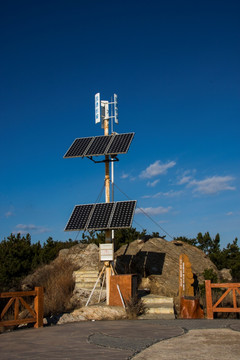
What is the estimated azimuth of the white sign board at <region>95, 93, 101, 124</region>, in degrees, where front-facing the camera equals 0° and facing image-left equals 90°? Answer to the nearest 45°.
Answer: approximately 45°

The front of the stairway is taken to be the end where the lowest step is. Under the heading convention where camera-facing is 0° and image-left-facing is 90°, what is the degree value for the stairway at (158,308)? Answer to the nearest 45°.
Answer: approximately 0°

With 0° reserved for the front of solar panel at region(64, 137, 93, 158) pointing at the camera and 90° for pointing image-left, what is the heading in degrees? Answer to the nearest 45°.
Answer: approximately 45°

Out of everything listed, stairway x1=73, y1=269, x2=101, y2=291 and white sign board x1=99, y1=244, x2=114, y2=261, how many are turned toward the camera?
2

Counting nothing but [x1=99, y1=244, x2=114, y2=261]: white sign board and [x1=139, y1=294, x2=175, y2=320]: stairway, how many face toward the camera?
2
